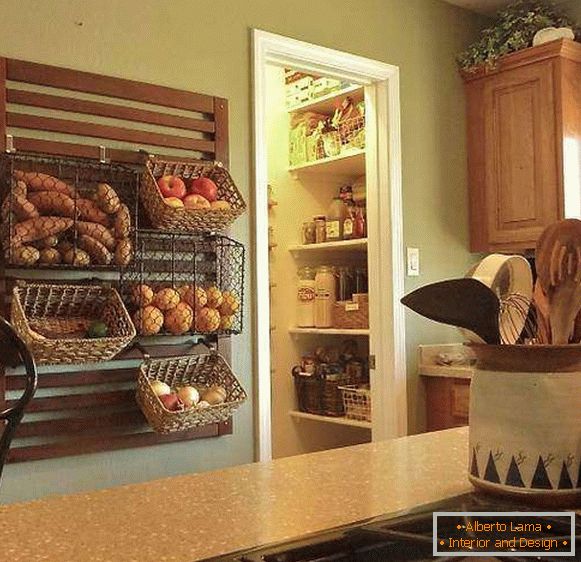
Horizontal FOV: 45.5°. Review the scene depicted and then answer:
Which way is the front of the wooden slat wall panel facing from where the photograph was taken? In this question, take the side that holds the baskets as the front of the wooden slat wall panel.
facing the viewer and to the right of the viewer

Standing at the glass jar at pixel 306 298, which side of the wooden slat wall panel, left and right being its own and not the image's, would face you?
left

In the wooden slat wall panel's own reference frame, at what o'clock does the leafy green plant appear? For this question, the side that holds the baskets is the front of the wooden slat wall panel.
The leafy green plant is roughly at 10 o'clock from the wooden slat wall panel.

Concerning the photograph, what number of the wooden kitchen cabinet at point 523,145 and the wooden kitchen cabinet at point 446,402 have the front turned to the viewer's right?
0

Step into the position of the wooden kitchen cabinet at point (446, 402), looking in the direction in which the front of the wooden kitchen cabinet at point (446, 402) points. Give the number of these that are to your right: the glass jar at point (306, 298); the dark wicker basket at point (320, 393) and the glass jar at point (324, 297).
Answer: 3

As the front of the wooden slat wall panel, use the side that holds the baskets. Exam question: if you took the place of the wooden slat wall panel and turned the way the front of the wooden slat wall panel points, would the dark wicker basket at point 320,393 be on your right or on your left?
on your left

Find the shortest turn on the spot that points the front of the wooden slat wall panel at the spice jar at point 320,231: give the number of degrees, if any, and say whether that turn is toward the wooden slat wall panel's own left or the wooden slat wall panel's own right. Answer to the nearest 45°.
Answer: approximately 90° to the wooden slat wall panel's own left

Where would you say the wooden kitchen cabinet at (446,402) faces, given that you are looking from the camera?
facing the viewer and to the left of the viewer

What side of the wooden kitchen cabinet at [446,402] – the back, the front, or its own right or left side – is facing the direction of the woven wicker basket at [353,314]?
right
